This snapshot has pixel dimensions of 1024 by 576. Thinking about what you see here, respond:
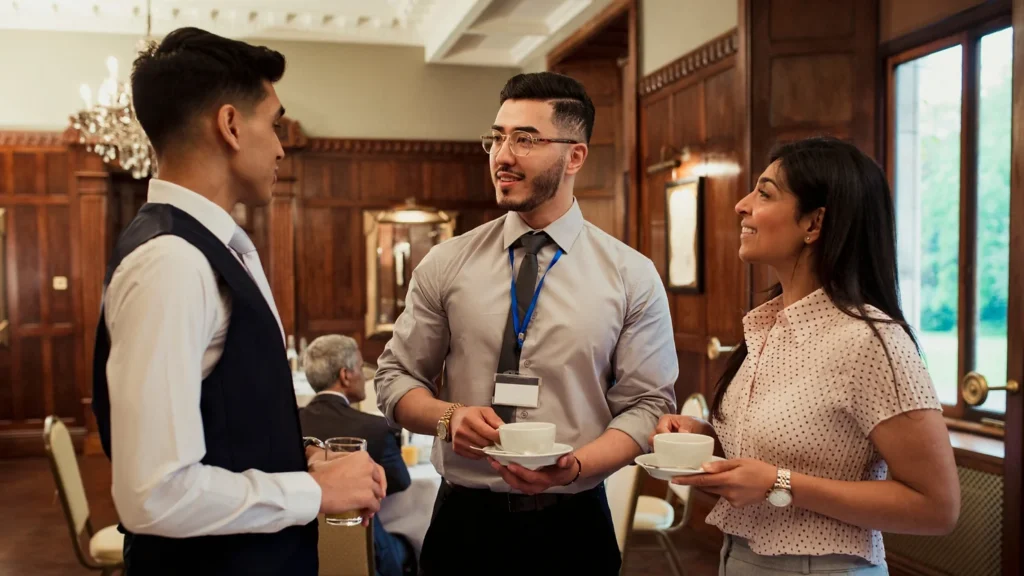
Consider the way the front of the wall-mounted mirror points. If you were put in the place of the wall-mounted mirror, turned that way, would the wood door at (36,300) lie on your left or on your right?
on your right

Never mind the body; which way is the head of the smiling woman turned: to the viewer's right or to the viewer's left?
to the viewer's left

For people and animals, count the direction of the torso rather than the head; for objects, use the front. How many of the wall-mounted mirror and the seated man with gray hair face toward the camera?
1

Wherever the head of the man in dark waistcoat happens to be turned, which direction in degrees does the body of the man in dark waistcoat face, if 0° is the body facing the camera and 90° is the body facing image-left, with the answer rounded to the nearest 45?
approximately 270°

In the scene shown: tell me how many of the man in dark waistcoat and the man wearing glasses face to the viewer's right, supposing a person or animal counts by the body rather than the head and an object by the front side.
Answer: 1

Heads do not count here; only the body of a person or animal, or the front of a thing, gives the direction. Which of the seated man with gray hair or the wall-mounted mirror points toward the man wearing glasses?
the wall-mounted mirror

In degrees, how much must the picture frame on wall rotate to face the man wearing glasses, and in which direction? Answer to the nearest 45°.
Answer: approximately 45° to its left

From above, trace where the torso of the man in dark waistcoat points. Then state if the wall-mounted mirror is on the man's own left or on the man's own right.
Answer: on the man's own left

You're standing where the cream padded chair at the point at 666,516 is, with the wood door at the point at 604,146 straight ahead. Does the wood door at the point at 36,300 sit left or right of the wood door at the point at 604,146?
left

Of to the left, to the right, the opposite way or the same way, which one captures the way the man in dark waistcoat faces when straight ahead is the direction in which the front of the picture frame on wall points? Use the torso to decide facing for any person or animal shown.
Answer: the opposite way
